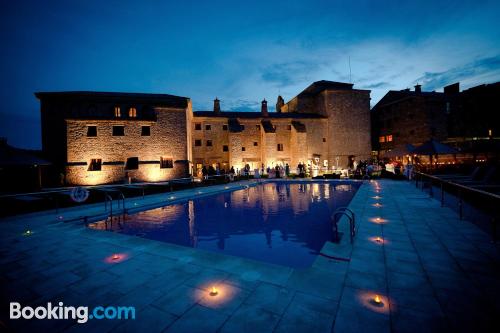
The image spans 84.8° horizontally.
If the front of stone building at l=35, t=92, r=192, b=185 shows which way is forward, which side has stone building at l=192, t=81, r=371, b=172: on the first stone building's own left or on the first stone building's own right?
on the first stone building's own left

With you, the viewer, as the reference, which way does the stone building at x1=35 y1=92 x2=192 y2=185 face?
facing the viewer

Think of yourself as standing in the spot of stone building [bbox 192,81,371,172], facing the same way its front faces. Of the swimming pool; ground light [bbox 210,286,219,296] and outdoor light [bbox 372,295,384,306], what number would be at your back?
0

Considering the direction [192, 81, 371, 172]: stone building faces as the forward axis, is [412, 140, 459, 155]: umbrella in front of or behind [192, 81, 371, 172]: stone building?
in front

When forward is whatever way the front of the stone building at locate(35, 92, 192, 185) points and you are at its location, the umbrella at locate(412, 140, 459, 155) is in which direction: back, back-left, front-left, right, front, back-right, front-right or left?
front-left

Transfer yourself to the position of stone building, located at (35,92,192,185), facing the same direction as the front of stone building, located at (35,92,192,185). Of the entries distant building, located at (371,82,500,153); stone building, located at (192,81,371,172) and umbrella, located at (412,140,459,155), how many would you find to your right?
0

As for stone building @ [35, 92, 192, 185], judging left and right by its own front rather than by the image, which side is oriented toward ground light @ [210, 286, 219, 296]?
front

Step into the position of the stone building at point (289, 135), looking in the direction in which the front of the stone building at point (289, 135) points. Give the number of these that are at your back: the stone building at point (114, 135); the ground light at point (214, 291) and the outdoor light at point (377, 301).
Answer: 0

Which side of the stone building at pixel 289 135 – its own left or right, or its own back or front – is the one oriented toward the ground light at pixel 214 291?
front

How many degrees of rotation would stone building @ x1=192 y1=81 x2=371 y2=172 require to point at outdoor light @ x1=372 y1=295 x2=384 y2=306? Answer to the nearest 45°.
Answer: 0° — it already faces it

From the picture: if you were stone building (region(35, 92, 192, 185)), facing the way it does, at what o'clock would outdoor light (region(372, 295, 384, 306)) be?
The outdoor light is roughly at 12 o'clock from the stone building.

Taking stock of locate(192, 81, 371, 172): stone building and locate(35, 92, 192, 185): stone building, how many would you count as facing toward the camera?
2

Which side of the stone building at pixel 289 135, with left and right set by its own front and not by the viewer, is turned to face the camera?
front

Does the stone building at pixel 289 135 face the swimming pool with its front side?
yes

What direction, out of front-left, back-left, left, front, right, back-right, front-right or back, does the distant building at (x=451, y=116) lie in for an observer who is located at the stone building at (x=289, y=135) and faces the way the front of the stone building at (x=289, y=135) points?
left

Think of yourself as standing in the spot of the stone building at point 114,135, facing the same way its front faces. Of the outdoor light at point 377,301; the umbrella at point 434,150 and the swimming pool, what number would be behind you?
0
